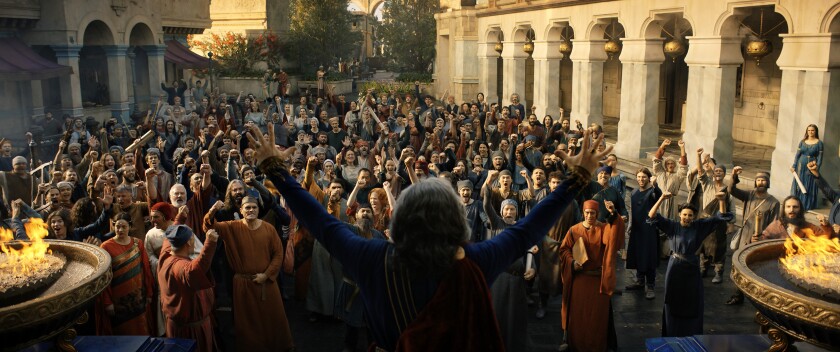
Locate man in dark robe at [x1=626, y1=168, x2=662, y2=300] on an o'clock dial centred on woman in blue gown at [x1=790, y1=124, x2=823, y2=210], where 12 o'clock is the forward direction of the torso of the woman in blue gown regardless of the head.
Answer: The man in dark robe is roughly at 1 o'clock from the woman in blue gown.

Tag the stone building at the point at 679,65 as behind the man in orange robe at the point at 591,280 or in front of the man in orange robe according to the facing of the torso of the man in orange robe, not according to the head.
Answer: behind

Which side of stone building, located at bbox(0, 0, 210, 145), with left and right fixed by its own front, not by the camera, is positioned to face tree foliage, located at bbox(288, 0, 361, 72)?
left

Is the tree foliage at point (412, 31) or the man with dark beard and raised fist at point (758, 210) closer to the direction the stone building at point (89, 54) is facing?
the man with dark beard and raised fist

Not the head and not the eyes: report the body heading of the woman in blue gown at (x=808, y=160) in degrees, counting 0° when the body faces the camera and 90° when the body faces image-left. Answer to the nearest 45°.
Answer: approximately 0°

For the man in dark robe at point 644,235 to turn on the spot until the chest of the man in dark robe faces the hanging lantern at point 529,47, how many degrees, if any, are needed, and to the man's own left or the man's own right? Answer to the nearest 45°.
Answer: approximately 135° to the man's own right
